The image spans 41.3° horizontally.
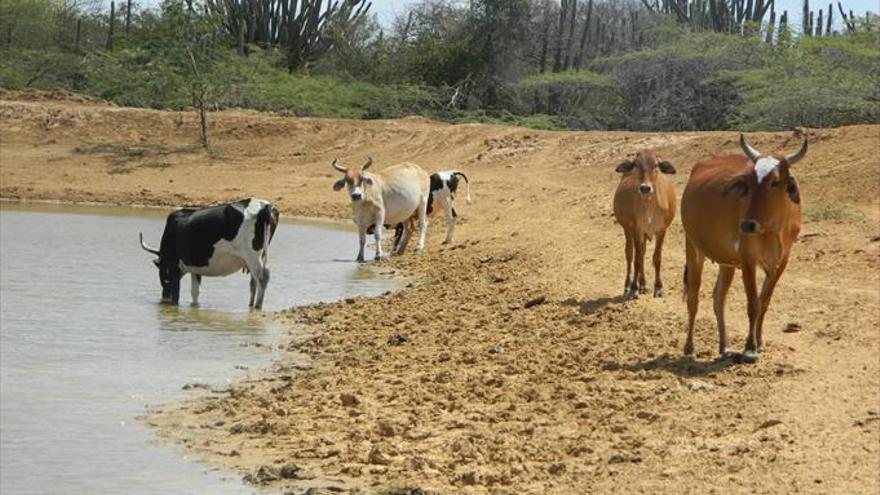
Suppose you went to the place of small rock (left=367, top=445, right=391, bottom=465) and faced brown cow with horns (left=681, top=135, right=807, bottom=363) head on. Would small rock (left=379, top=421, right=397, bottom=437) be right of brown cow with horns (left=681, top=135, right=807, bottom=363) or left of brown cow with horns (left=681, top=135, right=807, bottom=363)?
left

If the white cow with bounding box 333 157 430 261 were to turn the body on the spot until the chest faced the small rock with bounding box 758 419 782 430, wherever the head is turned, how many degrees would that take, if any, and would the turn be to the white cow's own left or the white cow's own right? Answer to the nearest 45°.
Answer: approximately 45° to the white cow's own left

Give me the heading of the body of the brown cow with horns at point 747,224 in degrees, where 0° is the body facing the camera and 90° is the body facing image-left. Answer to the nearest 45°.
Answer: approximately 315°

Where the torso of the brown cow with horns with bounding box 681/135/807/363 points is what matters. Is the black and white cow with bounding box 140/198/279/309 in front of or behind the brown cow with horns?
behind

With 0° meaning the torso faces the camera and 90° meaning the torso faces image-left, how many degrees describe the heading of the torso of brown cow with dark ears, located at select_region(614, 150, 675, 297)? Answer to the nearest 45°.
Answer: approximately 0°

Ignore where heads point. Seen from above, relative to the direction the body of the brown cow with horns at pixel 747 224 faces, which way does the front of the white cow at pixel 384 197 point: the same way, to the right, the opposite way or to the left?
to the right

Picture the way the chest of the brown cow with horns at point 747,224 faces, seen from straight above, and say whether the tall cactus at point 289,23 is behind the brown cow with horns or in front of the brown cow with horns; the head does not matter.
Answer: behind

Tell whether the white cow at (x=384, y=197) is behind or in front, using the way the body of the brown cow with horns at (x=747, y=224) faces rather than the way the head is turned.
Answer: behind
